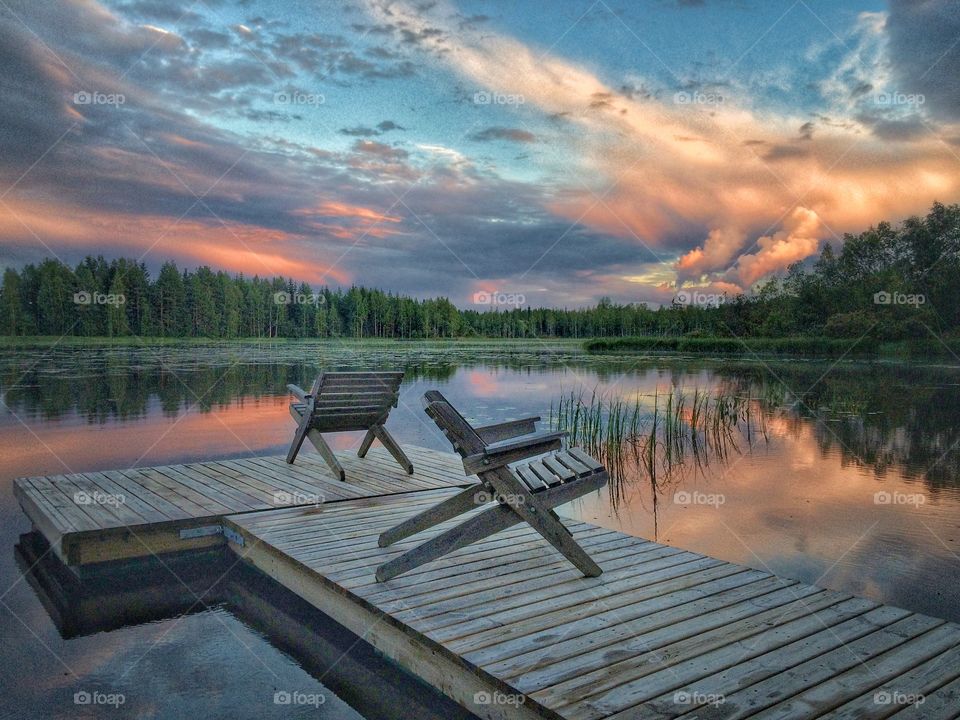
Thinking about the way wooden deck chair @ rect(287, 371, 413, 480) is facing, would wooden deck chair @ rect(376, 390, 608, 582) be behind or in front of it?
behind

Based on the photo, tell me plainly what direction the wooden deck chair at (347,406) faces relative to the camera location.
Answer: facing away from the viewer and to the left of the viewer
